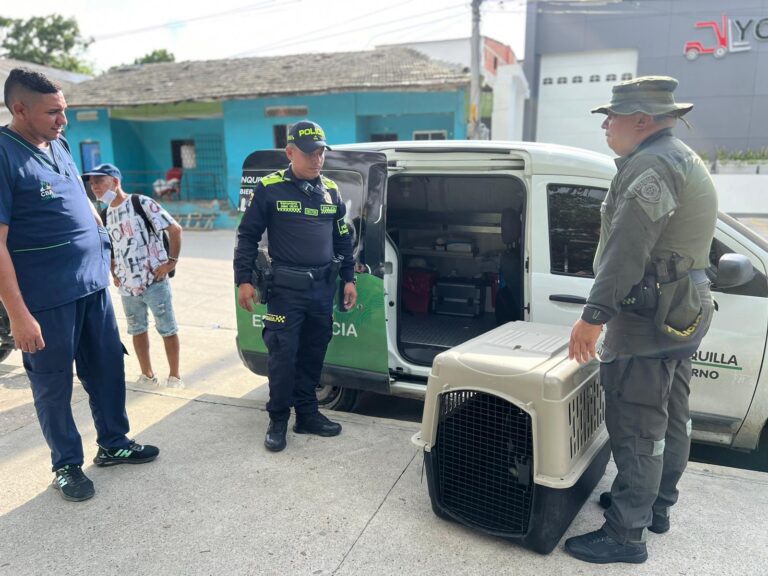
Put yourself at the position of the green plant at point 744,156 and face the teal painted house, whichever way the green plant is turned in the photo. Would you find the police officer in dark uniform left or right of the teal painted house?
left

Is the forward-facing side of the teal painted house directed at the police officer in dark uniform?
yes

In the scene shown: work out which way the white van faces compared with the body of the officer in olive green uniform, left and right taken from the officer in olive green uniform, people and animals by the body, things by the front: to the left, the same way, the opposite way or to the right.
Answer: the opposite way

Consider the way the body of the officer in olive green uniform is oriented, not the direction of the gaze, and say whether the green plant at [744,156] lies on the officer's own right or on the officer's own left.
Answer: on the officer's own right

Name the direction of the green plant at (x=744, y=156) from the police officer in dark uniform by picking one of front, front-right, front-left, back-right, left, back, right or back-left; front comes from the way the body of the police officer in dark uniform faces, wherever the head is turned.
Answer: left

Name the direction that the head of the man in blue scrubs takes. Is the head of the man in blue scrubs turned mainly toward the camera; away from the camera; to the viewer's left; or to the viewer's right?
to the viewer's right

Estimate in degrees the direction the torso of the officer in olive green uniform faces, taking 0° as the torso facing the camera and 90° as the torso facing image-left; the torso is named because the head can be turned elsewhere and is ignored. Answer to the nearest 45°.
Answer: approximately 90°

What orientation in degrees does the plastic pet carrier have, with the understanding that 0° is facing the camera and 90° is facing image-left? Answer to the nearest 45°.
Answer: approximately 45°

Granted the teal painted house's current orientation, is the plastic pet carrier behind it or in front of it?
in front

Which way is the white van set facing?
to the viewer's right

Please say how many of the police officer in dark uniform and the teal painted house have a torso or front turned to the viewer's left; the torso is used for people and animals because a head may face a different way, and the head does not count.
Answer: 0

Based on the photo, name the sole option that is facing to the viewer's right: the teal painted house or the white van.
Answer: the white van

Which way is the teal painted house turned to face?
toward the camera

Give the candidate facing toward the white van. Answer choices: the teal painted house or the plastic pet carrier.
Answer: the teal painted house

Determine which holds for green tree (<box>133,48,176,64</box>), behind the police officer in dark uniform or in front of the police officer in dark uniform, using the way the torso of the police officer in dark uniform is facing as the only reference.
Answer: behind
